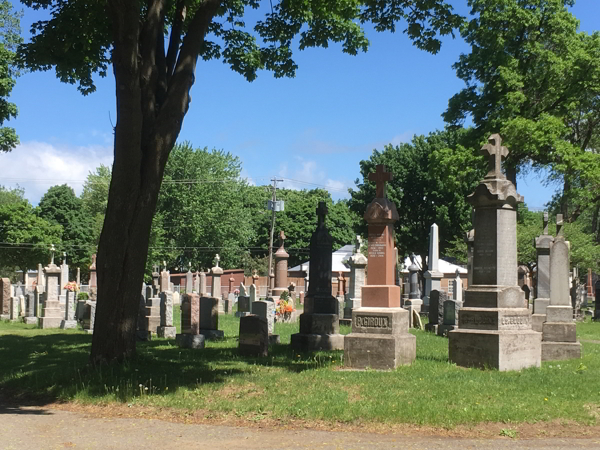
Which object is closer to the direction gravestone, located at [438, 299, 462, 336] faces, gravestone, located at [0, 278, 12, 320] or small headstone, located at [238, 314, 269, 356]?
the small headstone

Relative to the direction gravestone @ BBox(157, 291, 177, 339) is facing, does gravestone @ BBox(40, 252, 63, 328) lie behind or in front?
behind

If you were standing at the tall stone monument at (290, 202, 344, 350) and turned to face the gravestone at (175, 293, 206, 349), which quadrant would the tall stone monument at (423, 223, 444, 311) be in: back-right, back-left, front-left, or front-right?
back-right

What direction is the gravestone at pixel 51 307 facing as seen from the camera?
toward the camera

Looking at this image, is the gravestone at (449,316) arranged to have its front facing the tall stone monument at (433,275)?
no

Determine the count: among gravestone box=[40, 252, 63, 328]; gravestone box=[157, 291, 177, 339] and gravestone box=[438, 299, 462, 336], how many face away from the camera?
0

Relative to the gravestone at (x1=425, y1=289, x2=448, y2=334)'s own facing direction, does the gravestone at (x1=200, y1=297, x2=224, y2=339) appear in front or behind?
in front

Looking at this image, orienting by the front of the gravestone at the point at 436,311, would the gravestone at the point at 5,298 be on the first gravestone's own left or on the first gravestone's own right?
on the first gravestone's own right

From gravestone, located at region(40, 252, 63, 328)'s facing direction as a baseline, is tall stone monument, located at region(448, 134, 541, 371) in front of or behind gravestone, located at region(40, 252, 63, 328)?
in front

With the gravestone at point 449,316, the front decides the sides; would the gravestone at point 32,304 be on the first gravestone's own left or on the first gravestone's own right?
on the first gravestone's own right

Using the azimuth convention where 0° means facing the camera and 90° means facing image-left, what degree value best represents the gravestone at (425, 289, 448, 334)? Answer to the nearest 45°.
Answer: approximately 45°

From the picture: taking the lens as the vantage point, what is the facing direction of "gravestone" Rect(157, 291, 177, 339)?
facing the viewer and to the right of the viewer
